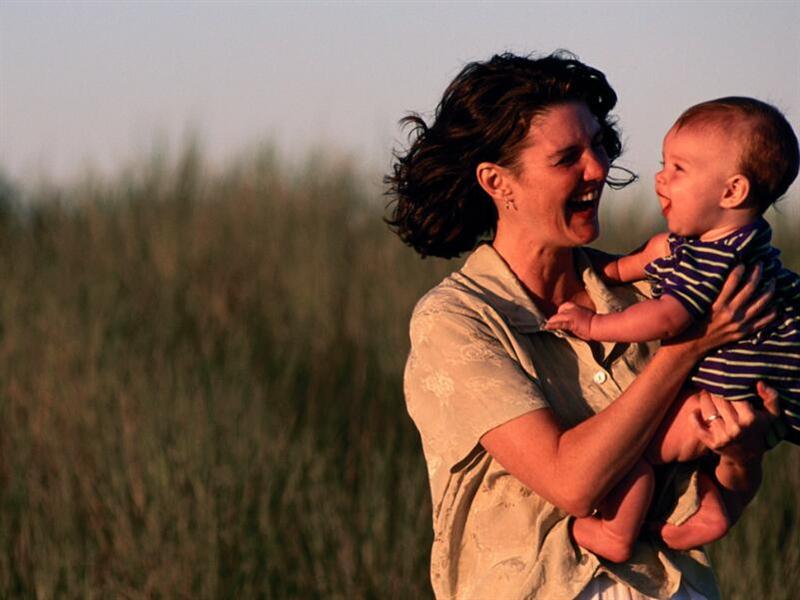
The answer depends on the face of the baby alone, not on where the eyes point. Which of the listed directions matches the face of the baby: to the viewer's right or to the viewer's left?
to the viewer's left

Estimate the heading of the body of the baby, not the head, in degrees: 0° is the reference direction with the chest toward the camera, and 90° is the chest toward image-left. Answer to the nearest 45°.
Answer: approximately 90°

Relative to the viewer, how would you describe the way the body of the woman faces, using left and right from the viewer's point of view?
facing the viewer and to the right of the viewer
